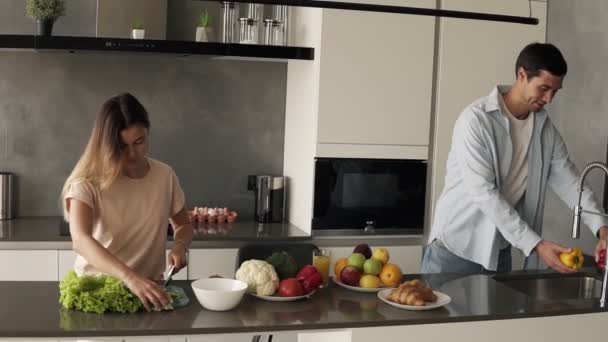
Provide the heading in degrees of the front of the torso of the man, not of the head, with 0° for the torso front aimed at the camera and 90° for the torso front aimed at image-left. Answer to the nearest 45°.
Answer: approximately 315°

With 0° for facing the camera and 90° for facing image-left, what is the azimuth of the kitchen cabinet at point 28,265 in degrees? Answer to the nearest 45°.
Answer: approximately 0°

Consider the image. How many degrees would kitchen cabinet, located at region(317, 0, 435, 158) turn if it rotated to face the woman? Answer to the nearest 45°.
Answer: approximately 45° to its right

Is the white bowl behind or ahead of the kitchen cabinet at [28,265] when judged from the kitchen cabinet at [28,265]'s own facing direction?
ahead

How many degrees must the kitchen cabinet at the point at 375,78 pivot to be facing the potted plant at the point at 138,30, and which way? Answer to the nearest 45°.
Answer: approximately 90° to its right

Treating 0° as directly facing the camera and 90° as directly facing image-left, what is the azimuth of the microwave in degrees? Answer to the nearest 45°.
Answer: approximately 0°

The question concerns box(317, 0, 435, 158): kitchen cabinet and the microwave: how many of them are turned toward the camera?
2

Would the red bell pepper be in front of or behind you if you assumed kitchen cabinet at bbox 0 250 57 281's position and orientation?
in front

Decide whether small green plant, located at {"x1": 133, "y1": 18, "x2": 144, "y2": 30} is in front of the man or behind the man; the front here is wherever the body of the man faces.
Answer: behind
